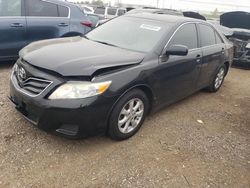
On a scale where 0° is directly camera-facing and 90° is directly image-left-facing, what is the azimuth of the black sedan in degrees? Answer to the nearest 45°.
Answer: approximately 45°
